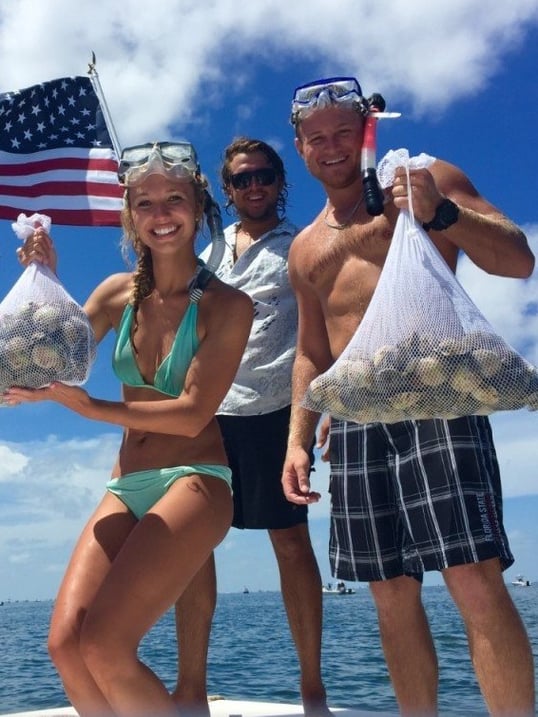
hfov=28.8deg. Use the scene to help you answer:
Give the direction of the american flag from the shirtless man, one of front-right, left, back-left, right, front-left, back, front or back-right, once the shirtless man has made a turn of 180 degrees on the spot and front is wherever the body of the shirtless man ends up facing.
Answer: front-left

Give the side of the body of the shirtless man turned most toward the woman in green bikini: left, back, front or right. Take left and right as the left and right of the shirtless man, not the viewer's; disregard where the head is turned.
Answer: right

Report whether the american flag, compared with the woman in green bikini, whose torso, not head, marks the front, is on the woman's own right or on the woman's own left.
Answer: on the woman's own right

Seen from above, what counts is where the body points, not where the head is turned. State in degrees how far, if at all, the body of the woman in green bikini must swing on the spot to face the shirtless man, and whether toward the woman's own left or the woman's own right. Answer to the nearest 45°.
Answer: approximately 135° to the woman's own left

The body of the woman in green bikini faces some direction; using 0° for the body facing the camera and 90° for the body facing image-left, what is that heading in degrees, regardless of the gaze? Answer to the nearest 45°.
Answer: approximately 45°

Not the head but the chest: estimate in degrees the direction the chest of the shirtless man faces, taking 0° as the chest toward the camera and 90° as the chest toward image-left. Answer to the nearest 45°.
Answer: approximately 0°
